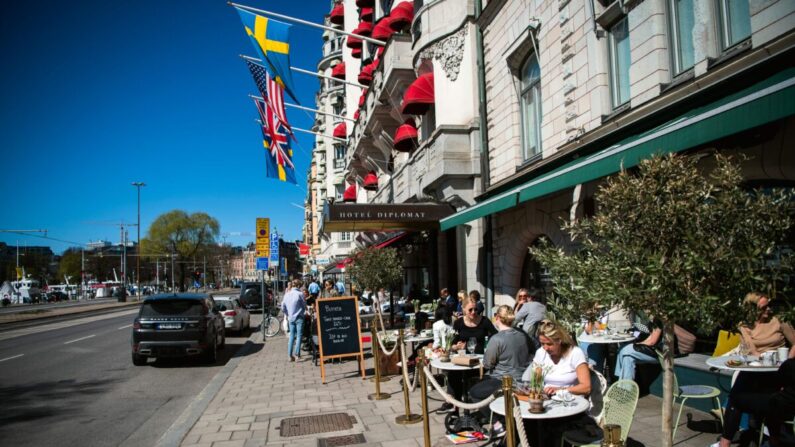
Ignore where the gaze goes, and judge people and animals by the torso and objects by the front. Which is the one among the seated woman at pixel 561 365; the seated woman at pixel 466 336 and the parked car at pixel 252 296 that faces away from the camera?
the parked car

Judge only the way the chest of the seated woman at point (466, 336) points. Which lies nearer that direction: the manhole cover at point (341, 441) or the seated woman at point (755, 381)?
the manhole cover

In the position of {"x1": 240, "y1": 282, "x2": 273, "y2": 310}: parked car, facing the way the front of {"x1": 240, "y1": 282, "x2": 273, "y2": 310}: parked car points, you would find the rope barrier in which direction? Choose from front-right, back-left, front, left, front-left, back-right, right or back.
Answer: back

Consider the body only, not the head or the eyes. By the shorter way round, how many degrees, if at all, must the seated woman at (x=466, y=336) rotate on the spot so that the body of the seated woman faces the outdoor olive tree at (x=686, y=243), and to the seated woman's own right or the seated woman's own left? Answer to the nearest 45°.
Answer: approximately 45° to the seated woman's own left

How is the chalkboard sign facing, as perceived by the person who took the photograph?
facing the viewer

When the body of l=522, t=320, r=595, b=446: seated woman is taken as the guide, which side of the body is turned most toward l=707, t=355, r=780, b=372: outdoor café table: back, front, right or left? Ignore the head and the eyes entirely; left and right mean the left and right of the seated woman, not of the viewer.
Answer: back

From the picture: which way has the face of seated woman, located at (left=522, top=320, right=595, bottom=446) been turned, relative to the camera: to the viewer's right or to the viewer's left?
to the viewer's left

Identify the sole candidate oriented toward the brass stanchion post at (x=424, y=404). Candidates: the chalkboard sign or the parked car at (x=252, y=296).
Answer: the chalkboard sign

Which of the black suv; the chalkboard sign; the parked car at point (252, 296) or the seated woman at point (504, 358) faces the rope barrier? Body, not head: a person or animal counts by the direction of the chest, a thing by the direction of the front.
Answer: the chalkboard sign

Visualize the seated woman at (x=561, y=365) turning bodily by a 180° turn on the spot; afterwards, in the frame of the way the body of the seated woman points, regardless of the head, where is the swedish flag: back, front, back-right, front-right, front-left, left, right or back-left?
left

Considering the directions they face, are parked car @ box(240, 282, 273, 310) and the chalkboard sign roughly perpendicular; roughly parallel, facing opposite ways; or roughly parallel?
roughly parallel, facing opposite ways

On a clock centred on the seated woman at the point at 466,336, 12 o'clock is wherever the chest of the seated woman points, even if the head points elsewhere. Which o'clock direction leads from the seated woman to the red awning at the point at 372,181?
The red awning is roughly at 6 o'clock from the seated woman.

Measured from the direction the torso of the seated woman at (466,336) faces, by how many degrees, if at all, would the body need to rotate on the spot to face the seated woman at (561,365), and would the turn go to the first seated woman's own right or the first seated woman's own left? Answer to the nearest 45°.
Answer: approximately 45° to the first seated woman's own left
